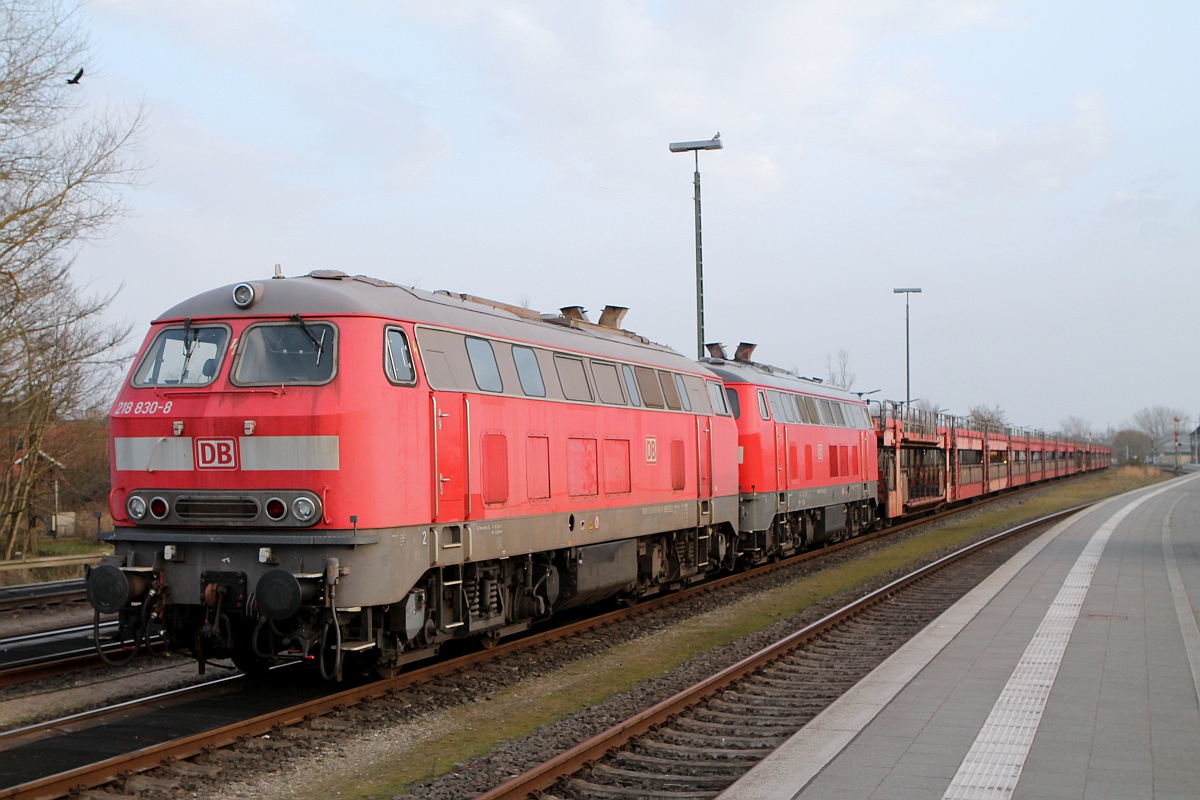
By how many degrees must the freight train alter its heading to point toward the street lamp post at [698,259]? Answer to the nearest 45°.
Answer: approximately 135° to its right

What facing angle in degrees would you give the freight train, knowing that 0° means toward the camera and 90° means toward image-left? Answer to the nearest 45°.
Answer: approximately 45°
